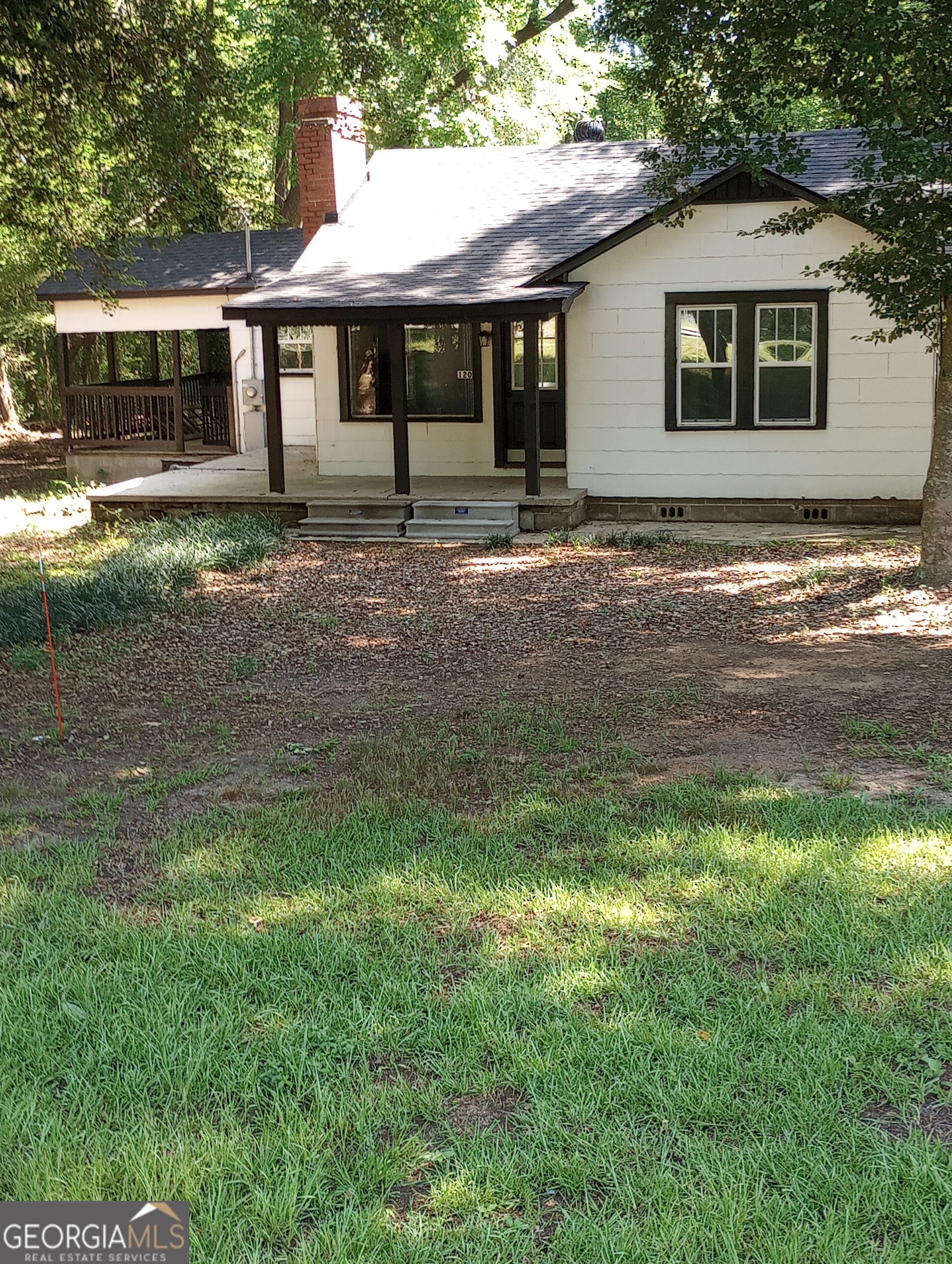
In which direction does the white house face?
toward the camera
